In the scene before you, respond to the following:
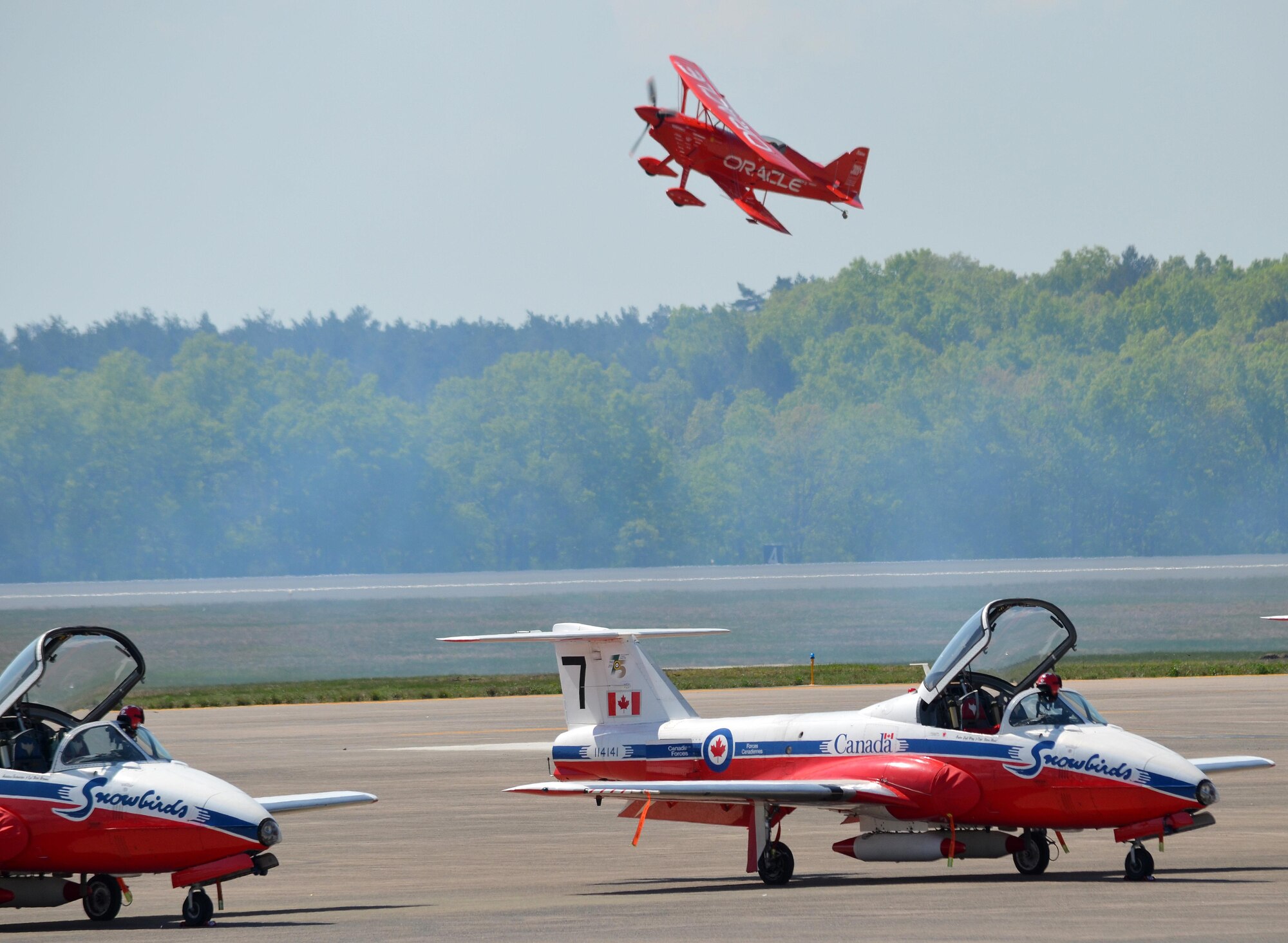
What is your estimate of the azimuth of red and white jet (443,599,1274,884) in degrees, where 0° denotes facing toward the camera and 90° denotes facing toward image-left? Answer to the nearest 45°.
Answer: approximately 315°

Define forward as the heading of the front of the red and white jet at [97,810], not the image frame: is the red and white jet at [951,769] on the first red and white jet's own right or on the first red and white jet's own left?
on the first red and white jet's own left

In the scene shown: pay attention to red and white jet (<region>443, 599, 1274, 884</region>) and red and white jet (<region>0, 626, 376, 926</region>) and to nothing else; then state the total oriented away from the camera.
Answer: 0

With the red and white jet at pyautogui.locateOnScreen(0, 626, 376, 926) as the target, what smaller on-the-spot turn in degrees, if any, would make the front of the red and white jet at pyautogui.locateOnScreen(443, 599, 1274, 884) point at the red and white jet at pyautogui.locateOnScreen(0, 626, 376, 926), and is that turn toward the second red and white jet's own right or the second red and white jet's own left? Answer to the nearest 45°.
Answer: approximately 90° to the second red and white jet's own right

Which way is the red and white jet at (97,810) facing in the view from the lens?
facing the viewer and to the right of the viewer

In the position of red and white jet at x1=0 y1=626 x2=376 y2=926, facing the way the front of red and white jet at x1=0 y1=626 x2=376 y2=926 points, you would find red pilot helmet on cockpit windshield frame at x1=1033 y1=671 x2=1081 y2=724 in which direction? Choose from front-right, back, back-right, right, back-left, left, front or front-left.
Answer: front-left
